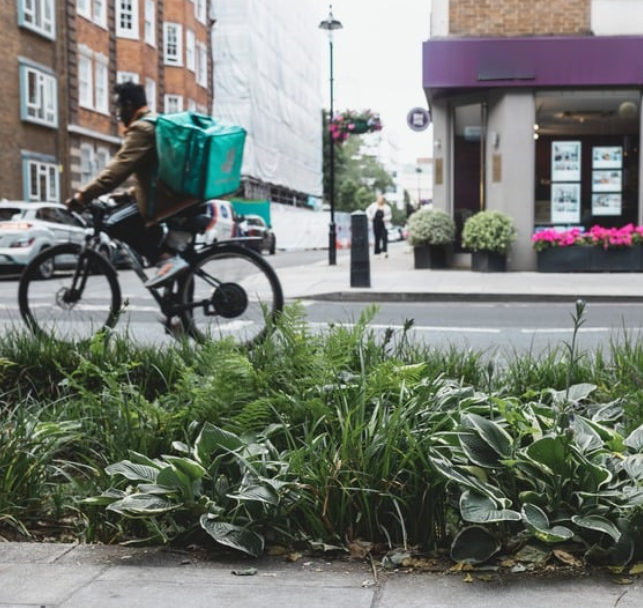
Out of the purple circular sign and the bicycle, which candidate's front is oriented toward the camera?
the purple circular sign

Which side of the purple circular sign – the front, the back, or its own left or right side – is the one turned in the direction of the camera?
front

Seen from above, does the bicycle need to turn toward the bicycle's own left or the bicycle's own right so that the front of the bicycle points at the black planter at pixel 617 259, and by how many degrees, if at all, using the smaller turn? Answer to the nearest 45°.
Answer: approximately 135° to the bicycle's own right

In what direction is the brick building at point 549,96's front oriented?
toward the camera

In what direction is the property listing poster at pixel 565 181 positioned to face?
toward the camera

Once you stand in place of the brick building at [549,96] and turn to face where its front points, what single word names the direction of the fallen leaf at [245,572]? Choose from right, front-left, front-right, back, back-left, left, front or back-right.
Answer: front

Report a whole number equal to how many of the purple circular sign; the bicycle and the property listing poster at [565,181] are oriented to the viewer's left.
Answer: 1

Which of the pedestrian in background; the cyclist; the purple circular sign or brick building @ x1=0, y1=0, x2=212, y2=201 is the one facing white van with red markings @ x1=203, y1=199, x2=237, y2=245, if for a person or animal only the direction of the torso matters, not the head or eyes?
the brick building

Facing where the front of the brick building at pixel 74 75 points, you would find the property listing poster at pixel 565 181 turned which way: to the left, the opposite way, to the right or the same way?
to the right

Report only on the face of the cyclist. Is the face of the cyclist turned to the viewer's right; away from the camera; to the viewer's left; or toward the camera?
to the viewer's left

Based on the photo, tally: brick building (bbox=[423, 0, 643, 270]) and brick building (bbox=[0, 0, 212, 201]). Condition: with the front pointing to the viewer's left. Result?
0

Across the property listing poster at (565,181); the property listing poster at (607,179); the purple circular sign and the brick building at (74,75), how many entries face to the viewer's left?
0

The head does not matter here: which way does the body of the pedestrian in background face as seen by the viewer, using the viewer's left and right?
facing the viewer

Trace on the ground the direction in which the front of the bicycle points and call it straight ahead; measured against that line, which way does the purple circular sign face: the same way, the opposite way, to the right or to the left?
to the left

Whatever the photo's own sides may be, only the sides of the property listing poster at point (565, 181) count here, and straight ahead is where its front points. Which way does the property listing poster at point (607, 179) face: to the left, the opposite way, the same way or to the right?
the same way

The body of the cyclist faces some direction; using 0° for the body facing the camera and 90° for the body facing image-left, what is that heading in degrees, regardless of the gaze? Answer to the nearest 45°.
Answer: approximately 90°

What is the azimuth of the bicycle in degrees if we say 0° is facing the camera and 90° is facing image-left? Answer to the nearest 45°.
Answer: approximately 90°

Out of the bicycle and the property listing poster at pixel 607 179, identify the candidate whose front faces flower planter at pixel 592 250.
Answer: the property listing poster

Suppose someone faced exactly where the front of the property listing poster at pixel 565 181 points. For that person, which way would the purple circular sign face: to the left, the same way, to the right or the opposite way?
the same way

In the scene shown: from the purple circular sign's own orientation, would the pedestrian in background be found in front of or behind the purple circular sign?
behind
